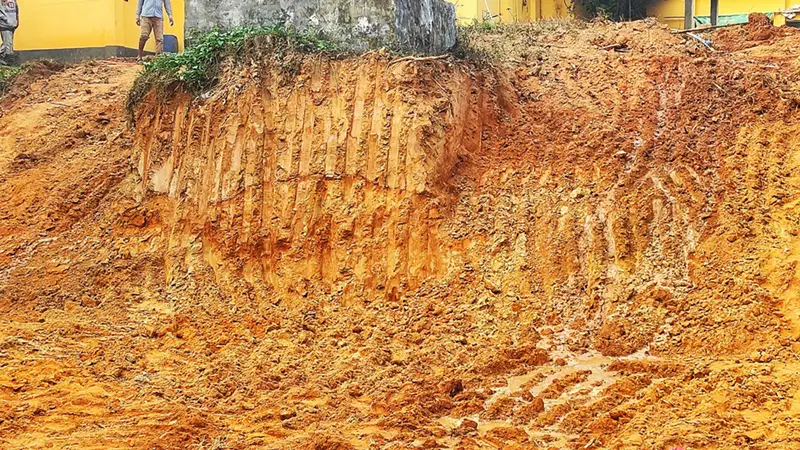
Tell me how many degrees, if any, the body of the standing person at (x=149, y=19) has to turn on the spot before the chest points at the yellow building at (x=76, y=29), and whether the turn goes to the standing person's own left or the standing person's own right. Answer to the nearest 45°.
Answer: approximately 135° to the standing person's own right

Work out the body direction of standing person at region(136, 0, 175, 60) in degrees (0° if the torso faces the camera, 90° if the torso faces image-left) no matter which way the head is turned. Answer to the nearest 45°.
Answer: approximately 0°

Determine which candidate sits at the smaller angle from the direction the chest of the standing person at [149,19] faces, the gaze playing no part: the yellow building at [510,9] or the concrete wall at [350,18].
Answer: the concrete wall

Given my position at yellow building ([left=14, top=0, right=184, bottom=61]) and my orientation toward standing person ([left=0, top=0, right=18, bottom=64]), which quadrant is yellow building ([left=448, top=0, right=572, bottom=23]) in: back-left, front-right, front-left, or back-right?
back-left

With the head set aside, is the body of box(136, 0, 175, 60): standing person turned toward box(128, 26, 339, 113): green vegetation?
yes

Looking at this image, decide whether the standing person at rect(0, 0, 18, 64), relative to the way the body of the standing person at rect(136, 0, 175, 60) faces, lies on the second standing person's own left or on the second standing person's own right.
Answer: on the second standing person's own right

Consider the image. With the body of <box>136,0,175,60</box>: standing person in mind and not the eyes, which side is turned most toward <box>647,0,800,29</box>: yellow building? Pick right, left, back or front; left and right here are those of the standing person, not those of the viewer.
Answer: left

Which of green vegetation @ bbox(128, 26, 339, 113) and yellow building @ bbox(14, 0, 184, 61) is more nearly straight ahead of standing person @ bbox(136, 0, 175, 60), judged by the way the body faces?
the green vegetation

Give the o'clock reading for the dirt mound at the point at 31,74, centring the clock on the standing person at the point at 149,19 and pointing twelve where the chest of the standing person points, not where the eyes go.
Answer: The dirt mound is roughly at 2 o'clock from the standing person.
